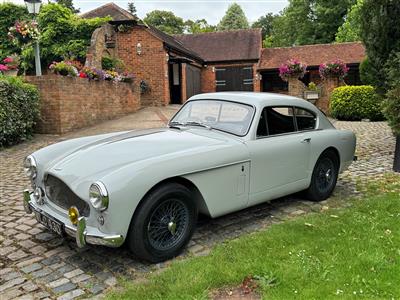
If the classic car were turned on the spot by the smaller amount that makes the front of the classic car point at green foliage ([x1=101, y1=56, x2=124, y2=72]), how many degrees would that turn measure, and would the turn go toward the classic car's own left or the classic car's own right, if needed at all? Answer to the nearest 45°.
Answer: approximately 135° to the classic car's own right

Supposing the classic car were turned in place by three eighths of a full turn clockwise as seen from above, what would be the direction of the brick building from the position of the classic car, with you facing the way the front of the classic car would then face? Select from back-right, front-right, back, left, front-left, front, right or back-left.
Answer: front

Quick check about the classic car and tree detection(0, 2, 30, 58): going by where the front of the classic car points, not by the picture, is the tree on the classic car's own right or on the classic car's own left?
on the classic car's own right

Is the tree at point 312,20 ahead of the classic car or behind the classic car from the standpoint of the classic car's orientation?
behind

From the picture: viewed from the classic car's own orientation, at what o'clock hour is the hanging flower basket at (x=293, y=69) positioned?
The hanging flower basket is roughly at 5 o'clock from the classic car.

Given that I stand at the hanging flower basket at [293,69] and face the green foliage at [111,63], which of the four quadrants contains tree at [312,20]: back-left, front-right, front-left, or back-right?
back-right

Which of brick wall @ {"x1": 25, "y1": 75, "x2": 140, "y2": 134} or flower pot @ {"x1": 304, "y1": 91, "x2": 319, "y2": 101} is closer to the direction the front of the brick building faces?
the brick wall

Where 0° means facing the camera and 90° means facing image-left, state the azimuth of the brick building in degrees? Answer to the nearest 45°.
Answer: approximately 0°

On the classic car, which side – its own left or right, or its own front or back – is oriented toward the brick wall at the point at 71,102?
right

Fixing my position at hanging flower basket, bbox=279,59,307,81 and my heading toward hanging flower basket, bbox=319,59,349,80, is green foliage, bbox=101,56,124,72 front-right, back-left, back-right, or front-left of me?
back-right

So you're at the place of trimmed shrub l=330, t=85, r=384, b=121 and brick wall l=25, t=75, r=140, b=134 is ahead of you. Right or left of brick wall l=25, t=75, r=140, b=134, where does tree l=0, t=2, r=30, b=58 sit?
right

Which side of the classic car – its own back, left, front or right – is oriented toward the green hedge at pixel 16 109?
right
